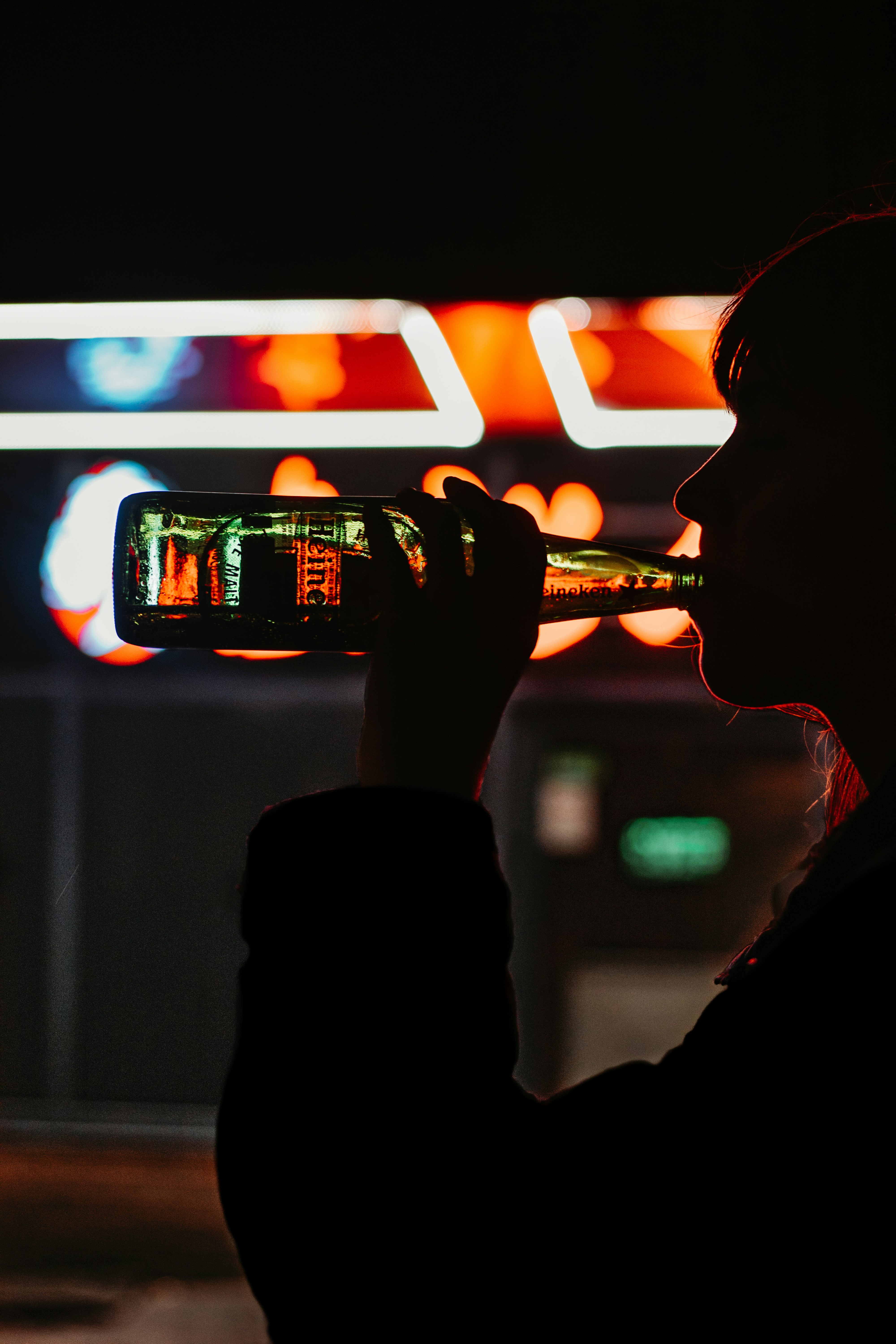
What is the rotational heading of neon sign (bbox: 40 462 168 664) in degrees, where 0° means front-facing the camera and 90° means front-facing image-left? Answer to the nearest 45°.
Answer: approximately 0°

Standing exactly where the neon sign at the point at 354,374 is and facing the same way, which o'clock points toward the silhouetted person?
The silhouetted person is roughly at 12 o'clock from the neon sign.

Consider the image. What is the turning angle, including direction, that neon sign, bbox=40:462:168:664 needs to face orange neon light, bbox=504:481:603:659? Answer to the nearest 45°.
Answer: approximately 90° to its left

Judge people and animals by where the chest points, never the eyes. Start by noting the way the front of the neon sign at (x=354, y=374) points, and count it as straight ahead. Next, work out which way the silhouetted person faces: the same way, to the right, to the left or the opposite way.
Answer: to the right

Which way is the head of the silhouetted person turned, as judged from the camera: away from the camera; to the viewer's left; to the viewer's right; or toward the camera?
to the viewer's left

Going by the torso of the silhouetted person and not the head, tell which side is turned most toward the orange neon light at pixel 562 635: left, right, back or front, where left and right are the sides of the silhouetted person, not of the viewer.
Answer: right

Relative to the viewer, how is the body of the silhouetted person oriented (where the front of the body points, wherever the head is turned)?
to the viewer's left
